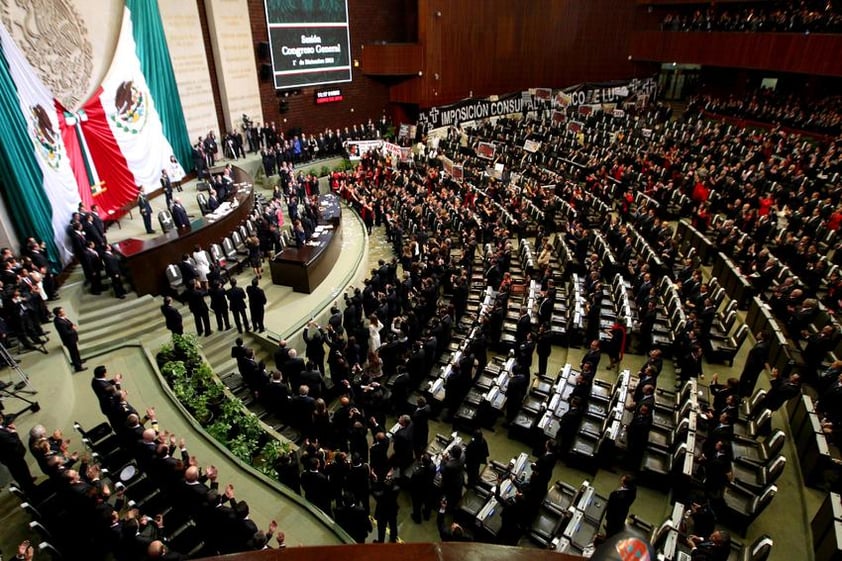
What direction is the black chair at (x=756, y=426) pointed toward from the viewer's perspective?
to the viewer's left

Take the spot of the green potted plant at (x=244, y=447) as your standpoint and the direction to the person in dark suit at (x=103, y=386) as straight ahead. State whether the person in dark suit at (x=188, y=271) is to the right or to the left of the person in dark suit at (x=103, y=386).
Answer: right

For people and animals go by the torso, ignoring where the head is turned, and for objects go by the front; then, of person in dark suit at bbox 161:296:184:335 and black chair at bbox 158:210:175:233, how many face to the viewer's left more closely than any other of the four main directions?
0

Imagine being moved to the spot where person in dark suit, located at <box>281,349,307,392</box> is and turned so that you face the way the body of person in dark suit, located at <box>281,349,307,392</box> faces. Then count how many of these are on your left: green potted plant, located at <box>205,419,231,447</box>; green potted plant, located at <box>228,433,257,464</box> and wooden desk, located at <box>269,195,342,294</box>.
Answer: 2

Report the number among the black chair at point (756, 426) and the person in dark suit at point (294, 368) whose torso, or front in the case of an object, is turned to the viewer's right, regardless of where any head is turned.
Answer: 0

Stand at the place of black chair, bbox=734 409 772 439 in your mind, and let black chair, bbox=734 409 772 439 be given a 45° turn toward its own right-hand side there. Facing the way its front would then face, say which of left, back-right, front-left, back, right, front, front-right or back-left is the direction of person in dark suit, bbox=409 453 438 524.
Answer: left

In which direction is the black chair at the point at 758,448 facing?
to the viewer's left

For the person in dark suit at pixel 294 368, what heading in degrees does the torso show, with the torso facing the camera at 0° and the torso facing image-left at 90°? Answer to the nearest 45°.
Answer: approximately 135°

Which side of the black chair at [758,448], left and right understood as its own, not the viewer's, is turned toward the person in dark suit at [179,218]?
front

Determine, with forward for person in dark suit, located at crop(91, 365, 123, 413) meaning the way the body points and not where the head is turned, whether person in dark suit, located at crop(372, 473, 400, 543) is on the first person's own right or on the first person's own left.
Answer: on the first person's own right

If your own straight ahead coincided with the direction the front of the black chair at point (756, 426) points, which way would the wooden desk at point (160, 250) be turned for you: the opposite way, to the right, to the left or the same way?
the opposite way

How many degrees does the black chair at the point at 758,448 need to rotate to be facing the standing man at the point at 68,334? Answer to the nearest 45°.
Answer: approximately 45° to its left

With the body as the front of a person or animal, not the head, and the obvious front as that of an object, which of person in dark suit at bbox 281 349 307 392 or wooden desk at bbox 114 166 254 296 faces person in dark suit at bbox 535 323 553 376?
the wooden desk

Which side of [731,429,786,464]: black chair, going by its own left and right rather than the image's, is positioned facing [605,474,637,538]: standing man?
left

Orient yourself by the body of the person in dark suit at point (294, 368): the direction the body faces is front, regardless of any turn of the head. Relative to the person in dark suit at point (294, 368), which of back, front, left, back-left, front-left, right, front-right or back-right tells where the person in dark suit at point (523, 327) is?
back-right
